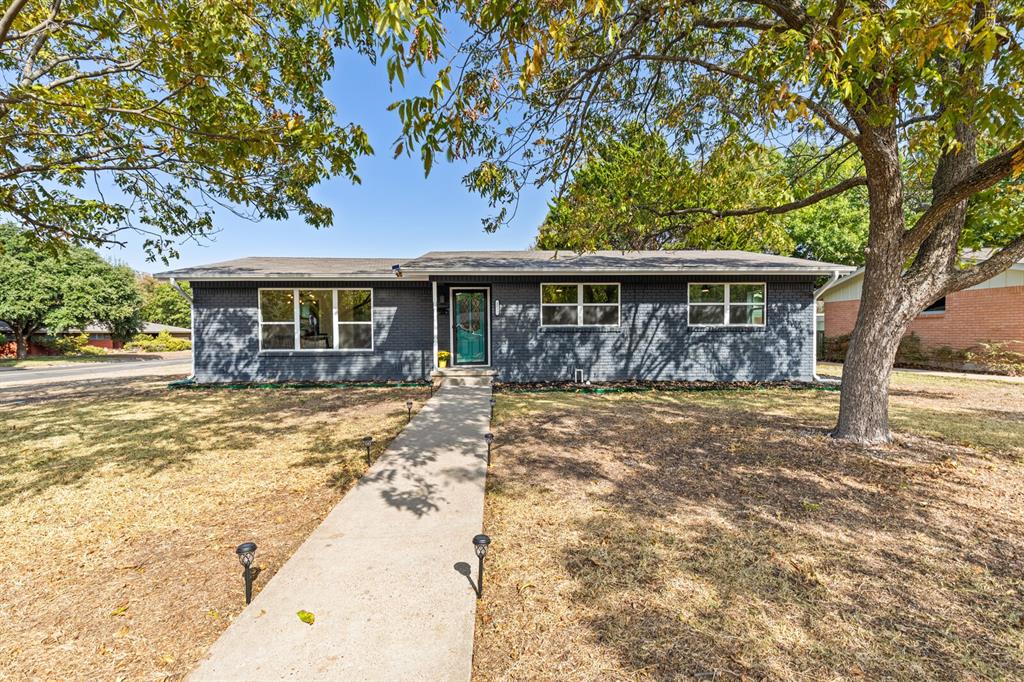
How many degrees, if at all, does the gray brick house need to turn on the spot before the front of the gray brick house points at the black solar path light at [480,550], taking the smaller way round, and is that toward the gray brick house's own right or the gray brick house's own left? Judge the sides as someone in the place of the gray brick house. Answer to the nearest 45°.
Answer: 0° — it already faces it

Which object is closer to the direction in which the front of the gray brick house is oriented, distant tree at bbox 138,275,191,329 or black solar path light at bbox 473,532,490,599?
the black solar path light

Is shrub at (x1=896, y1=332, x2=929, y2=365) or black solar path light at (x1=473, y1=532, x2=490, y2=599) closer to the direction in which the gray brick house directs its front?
the black solar path light

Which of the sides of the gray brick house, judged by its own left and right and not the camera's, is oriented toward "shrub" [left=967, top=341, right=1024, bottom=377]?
left

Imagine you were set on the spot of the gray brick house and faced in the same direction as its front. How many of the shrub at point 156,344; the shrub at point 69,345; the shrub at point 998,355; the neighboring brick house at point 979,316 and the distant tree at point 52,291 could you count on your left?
2

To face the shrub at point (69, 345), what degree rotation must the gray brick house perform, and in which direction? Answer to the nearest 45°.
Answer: approximately 135° to its right

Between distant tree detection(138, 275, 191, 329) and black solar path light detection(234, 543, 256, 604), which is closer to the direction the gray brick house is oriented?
the black solar path light

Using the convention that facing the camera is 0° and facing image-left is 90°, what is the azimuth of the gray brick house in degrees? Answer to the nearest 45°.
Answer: approximately 0°
